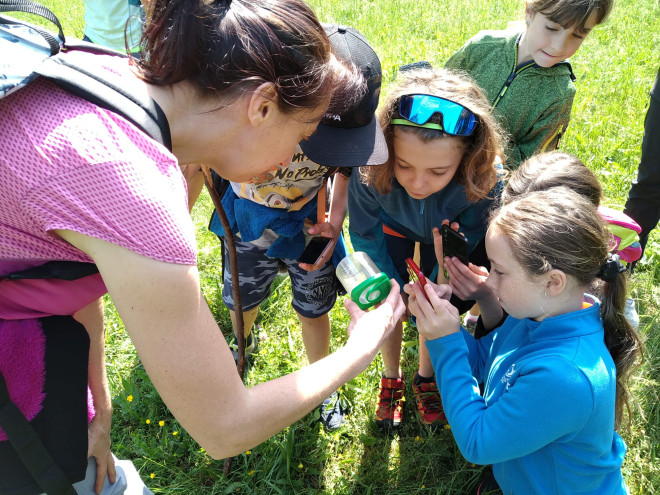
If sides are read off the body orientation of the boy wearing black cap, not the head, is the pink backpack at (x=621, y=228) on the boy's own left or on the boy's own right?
on the boy's own left

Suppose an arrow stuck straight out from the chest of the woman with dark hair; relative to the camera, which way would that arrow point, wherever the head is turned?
to the viewer's right

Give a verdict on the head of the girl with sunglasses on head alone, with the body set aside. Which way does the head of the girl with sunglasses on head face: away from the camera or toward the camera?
toward the camera

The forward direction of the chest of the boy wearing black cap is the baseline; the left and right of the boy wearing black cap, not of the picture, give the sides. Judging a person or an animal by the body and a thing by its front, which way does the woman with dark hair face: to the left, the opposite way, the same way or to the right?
to the left

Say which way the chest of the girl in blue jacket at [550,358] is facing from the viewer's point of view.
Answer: to the viewer's left

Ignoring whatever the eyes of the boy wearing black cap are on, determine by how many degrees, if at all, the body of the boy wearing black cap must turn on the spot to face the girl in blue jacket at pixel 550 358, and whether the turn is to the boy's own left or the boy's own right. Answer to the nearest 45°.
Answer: approximately 45° to the boy's own left

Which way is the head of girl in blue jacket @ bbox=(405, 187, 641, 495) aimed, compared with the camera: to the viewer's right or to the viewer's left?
to the viewer's left

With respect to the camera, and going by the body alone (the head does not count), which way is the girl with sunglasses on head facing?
toward the camera

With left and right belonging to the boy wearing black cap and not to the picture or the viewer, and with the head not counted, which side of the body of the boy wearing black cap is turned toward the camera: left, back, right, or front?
front

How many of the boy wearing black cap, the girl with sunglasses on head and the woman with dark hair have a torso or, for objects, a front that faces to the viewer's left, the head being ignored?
0

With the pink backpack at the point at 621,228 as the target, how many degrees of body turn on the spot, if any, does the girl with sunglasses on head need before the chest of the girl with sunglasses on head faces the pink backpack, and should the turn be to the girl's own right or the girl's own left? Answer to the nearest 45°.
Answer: approximately 90° to the girl's own left

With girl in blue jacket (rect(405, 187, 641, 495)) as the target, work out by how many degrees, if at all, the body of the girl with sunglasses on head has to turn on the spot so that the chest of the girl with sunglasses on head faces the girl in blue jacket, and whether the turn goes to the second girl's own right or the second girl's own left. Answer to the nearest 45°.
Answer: approximately 45° to the second girl's own left
